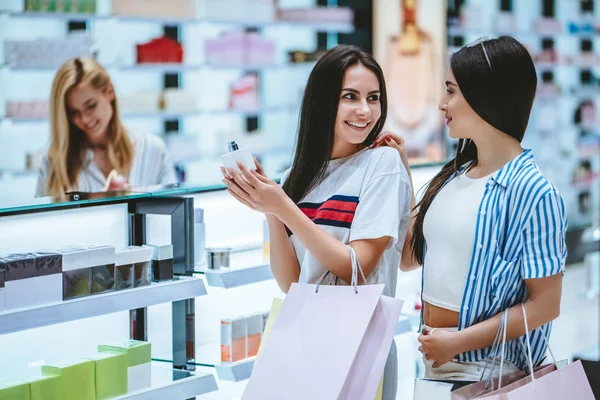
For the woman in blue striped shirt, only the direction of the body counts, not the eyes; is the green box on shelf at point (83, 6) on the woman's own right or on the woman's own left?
on the woman's own right

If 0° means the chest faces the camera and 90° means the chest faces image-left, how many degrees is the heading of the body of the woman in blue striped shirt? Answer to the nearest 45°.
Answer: approximately 45°

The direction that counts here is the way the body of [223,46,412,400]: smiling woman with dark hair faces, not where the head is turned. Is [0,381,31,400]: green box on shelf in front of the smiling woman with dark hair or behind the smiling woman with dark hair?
in front

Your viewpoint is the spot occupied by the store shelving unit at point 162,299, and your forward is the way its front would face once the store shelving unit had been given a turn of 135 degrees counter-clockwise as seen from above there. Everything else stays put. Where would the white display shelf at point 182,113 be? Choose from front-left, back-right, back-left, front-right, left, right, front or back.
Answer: front

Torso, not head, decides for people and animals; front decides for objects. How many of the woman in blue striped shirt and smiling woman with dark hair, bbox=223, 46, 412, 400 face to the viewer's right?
0

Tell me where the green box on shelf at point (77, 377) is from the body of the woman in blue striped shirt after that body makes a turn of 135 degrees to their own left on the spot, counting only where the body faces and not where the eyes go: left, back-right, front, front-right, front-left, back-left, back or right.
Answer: back

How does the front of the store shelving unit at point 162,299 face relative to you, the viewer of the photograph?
facing the viewer and to the right of the viewer

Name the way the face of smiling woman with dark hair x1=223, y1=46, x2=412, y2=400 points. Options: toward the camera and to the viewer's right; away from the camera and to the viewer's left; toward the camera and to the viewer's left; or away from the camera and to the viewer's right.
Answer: toward the camera and to the viewer's right

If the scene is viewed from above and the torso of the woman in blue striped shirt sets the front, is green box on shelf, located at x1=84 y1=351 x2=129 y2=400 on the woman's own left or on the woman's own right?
on the woman's own right

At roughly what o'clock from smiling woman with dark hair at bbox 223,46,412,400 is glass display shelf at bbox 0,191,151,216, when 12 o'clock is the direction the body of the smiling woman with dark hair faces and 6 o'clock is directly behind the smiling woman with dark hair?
The glass display shelf is roughly at 2 o'clock from the smiling woman with dark hair.

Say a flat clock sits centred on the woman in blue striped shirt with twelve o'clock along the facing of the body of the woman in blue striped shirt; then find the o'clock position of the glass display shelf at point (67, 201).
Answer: The glass display shelf is roughly at 2 o'clock from the woman in blue striped shirt.
